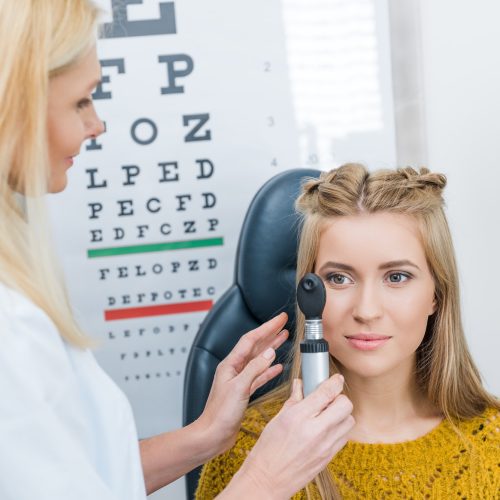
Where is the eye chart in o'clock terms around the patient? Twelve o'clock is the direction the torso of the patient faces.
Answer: The eye chart is roughly at 5 o'clock from the patient.

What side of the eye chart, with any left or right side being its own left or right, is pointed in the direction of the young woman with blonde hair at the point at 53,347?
front

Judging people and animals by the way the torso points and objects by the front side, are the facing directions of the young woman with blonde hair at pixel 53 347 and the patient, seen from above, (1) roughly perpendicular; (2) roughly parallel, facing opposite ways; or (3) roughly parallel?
roughly perpendicular

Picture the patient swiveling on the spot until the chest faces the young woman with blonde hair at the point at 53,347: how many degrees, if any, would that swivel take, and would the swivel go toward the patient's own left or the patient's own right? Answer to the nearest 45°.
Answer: approximately 45° to the patient's own right

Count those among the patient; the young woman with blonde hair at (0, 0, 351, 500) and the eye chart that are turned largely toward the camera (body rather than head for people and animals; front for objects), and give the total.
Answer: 2

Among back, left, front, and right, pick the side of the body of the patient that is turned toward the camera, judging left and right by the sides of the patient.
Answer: front

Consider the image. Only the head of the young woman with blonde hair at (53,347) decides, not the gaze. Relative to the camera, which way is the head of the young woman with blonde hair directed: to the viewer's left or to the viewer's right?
to the viewer's right

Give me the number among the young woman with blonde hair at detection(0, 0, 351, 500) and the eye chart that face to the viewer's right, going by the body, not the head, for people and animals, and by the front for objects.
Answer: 1

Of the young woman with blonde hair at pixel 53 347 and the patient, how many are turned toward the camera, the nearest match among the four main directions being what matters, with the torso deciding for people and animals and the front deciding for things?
1

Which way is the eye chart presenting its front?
toward the camera

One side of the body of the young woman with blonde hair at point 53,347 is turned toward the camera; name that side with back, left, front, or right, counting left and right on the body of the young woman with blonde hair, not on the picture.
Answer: right

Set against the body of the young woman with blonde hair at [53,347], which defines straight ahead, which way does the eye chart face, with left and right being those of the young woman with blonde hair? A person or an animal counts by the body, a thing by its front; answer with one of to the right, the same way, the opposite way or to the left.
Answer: to the right
